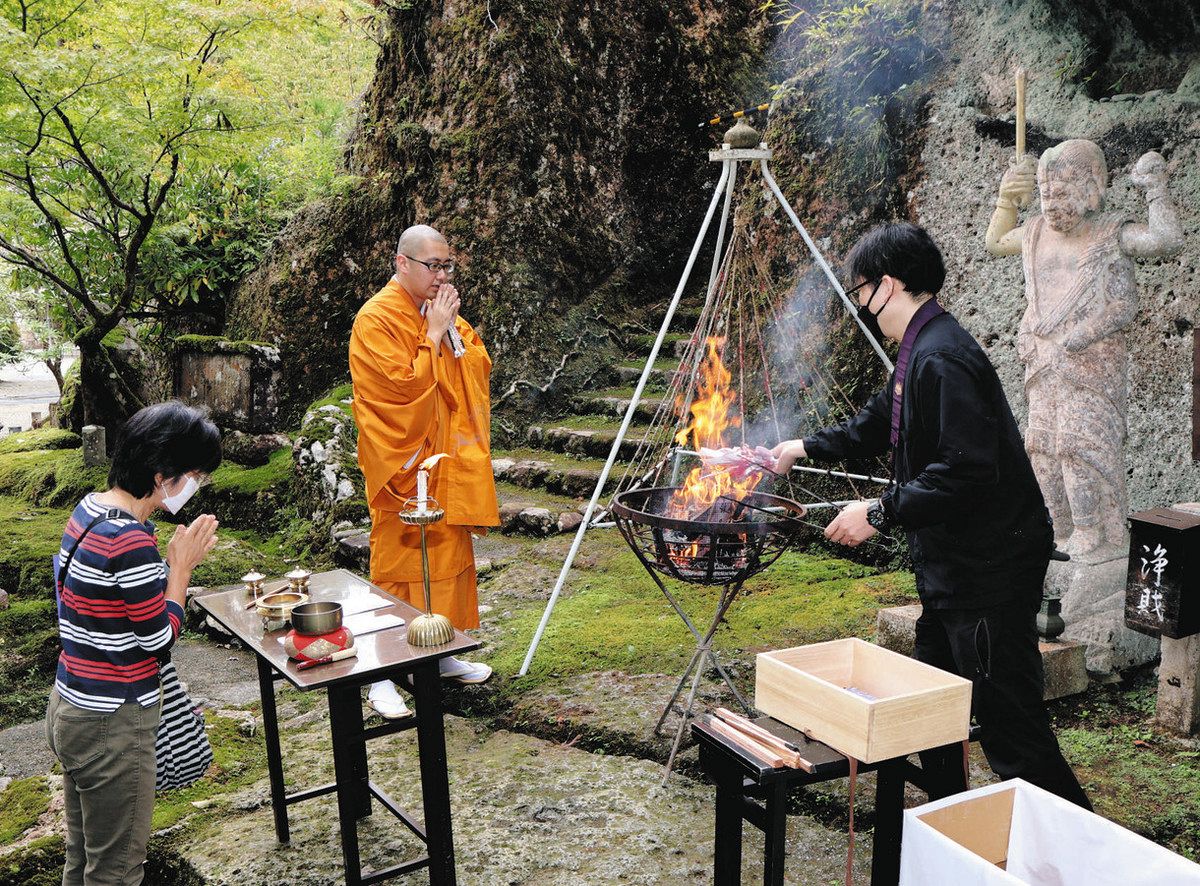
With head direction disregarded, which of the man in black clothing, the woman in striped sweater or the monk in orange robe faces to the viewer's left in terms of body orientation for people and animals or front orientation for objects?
the man in black clothing

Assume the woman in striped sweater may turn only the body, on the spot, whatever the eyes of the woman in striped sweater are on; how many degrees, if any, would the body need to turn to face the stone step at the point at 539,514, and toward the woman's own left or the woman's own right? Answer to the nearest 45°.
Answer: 0° — they already face it

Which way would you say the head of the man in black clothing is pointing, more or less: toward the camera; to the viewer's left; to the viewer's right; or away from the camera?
to the viewer's left

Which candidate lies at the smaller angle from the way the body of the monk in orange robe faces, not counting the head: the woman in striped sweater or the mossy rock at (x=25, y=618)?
the woman in striped sweater

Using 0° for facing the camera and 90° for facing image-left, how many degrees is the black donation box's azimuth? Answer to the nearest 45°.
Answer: approximately 45°

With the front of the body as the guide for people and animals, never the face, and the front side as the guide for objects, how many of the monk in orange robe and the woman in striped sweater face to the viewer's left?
0

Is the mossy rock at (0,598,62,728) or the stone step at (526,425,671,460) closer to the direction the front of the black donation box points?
the mossy rock

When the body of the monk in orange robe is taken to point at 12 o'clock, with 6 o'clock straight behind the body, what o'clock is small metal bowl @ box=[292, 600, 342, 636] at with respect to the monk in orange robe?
The small metal bowl is roughly at 2 o'clock from the monk in orange robe.

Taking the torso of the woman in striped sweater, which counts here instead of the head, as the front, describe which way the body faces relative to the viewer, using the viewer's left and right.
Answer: facing away from the viewer and to the right of the viewer

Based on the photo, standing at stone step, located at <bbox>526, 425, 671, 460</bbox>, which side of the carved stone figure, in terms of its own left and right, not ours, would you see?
right

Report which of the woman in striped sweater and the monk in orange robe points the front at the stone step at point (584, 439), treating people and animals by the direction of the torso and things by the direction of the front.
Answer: the woman in striped sweater

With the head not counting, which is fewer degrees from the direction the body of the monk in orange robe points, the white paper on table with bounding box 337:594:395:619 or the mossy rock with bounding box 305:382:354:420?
the white paper on table

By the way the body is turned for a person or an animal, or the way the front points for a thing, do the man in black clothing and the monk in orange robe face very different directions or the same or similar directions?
very different directions

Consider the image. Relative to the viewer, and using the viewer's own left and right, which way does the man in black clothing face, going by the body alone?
facing to the left of the viewer

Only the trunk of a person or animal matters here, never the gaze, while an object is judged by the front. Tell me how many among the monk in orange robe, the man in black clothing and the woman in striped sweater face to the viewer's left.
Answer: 1

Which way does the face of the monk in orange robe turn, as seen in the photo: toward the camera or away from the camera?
toward the camera

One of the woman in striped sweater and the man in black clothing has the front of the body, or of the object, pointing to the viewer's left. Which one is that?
the man in black clothing

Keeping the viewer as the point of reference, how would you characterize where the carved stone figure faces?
facing the viewer and to the left of the viewer

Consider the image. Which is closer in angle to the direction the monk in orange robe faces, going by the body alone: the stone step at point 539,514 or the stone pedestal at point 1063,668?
the stone pedestal

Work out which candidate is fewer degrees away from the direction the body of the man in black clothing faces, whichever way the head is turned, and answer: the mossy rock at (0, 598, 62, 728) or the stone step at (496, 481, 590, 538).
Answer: the mossy rock

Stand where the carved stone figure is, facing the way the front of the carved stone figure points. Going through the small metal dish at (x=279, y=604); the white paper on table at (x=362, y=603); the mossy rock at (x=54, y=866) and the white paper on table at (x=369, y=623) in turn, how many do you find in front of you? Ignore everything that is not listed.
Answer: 4
